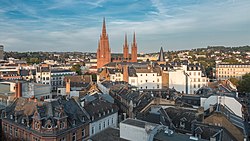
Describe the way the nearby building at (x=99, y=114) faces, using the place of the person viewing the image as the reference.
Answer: facing the viewer and to the right of the viewer
